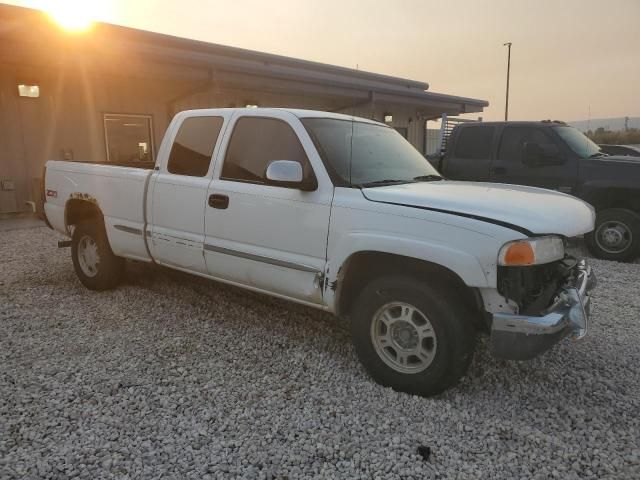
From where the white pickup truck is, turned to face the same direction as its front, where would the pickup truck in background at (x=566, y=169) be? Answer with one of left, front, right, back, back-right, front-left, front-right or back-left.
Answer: left

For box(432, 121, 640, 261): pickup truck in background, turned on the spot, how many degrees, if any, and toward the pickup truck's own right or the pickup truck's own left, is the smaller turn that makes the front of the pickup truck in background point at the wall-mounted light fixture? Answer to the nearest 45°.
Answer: approximately 180°

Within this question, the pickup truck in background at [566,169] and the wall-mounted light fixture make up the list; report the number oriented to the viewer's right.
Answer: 1

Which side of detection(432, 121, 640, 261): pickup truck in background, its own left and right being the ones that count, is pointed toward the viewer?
right

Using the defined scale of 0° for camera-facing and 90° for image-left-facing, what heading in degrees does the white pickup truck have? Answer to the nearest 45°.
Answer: approximately 315°

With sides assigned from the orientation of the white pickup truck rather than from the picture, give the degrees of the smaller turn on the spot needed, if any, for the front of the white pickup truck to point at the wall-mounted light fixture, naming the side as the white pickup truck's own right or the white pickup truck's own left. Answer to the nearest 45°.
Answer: approximately 180°

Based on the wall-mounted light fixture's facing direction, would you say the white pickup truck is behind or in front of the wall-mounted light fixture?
in front

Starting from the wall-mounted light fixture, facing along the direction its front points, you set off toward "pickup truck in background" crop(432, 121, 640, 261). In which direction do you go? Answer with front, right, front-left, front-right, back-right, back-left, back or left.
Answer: front-left

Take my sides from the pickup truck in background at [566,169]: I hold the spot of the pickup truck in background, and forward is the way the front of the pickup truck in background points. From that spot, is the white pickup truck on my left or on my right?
on my right
